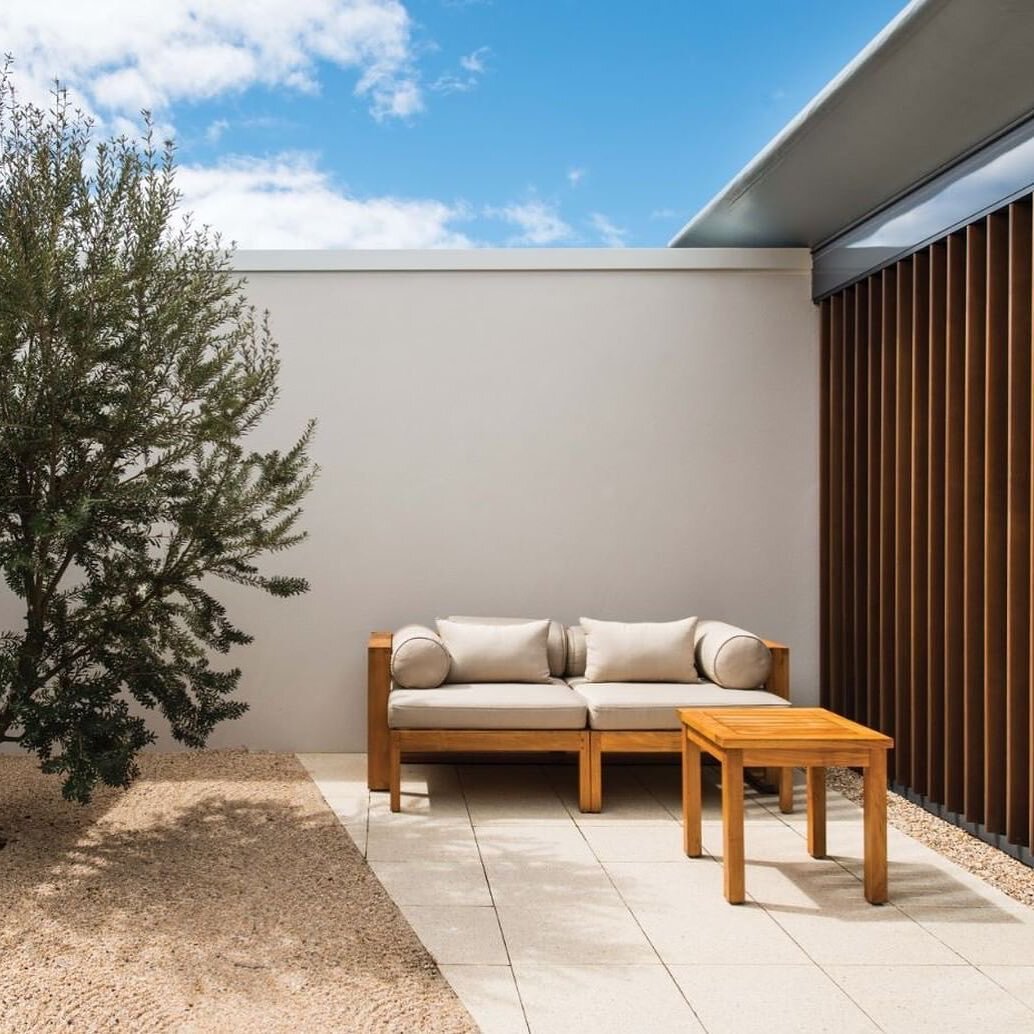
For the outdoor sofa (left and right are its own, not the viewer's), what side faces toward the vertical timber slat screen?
left

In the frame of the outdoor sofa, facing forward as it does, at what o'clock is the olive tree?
The olive tree is roughly at 2 o'clock from the outdoor sofa.

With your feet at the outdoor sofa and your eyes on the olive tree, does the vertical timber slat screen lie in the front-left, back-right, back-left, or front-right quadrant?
back-left

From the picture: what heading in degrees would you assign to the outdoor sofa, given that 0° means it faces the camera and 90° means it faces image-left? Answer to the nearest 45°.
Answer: approximately 0°

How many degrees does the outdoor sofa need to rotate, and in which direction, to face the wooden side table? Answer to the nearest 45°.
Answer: approximately 45° to its left
